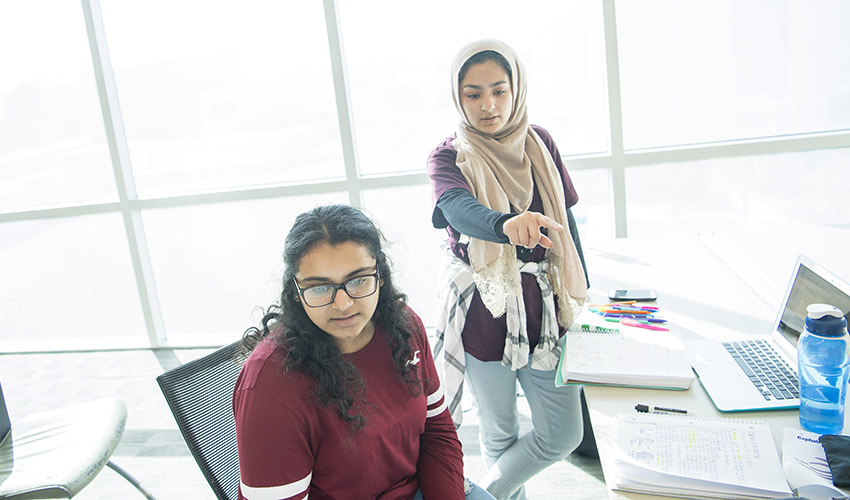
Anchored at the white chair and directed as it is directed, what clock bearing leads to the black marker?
The black marker is roughly at 2 o'clock from the white chair.

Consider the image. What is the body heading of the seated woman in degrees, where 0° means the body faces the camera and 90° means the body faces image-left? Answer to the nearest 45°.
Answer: approximately 315°

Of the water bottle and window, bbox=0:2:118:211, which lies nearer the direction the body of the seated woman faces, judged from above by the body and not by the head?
the water bottle

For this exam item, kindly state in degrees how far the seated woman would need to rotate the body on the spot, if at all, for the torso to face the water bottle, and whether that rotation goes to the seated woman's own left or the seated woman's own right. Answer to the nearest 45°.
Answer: approximately 45° to the seated woman's own left

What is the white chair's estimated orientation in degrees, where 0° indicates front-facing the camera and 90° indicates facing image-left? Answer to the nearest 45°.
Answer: approximately 270°

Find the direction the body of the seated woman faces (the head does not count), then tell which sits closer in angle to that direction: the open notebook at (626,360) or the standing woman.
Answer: the open notebook

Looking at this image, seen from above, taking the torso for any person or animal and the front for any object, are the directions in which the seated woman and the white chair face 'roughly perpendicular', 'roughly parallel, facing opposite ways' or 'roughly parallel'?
roughly perpendicular
